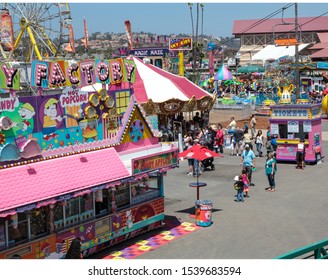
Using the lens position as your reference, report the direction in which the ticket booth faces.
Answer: facing the viewer

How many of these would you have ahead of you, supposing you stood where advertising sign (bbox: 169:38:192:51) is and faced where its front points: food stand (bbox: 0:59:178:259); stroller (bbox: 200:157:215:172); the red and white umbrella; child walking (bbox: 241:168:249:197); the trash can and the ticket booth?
6

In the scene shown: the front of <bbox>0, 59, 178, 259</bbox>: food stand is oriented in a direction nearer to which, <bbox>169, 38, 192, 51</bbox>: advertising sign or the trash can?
the trash can

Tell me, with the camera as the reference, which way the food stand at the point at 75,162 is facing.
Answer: facing the viewer and to the right of the viewer

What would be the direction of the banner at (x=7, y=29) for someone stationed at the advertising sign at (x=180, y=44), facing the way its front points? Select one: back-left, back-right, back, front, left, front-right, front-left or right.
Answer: front-right

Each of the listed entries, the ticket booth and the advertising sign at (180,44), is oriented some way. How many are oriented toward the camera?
2

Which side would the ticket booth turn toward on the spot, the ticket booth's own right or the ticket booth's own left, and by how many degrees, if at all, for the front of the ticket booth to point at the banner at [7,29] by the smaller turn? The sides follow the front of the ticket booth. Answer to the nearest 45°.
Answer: approximately 90° to the ticket booth's own right

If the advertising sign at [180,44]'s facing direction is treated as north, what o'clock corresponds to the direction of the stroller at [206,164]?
The stroller is roughly at 12 o'clock from the advertising sign.

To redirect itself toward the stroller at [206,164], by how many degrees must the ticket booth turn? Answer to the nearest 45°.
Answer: approximately 45° to its right

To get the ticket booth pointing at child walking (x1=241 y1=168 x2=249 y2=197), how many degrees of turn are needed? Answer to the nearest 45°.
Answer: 0° — it already faces them

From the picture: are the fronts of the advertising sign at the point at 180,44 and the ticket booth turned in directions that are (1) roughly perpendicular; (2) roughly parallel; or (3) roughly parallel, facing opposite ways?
roughly parallel

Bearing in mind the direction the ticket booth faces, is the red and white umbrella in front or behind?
in front

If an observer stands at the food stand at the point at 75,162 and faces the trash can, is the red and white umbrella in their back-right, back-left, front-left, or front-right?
front-left

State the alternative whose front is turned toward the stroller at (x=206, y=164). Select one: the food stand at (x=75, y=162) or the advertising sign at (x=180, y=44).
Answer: the advertising sign

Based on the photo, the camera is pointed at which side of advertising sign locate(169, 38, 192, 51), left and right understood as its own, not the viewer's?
front

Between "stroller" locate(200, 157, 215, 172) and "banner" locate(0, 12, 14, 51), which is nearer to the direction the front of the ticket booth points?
the stroller
